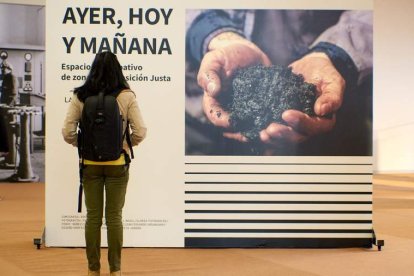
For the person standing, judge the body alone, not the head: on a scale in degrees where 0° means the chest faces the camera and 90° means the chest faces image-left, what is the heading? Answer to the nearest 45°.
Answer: approximately 180°

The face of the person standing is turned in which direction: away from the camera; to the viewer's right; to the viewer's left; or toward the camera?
away from the camera
